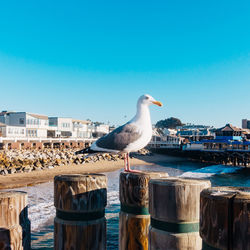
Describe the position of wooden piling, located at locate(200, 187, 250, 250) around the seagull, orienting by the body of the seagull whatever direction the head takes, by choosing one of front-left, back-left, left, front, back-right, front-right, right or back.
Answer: right

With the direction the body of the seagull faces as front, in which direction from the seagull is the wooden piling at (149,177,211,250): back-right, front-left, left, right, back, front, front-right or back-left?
right

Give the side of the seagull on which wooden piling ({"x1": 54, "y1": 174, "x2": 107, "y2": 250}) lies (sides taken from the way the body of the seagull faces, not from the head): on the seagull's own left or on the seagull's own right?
on the seagull's own right

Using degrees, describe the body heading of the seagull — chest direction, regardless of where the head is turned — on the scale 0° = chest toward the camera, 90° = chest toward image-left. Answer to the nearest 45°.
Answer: approximately 270°
